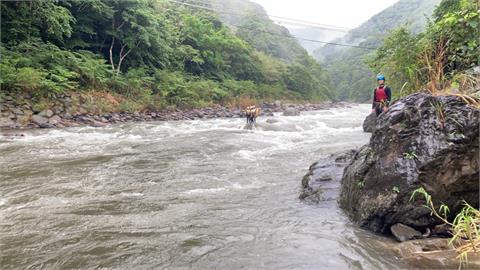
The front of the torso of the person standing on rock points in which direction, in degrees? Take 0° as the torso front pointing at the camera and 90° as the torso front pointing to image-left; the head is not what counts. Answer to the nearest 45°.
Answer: approximately 0°

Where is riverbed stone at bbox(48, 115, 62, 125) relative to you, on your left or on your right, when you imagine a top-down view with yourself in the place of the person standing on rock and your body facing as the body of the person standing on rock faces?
on your right

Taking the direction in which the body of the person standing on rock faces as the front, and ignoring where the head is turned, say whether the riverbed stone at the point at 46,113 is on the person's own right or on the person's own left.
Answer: on the person's own right

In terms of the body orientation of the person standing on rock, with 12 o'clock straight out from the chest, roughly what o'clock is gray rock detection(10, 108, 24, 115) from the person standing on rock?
The gray rock is roughly at 3 o'clock from the person standing on rock.

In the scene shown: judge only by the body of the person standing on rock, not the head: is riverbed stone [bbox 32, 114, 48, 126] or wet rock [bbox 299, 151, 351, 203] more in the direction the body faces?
the wet rock

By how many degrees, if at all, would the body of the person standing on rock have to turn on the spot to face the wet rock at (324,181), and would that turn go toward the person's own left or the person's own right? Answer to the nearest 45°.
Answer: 0° — they already face it

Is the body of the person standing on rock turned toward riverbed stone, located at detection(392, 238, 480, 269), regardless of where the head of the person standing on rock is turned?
yes

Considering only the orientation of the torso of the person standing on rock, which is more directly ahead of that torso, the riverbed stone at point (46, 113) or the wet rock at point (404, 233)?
the wet rock

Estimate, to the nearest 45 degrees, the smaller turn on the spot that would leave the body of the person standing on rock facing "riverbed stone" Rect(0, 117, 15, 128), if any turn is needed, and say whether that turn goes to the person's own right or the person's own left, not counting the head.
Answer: approximately 90° to the person's own right
